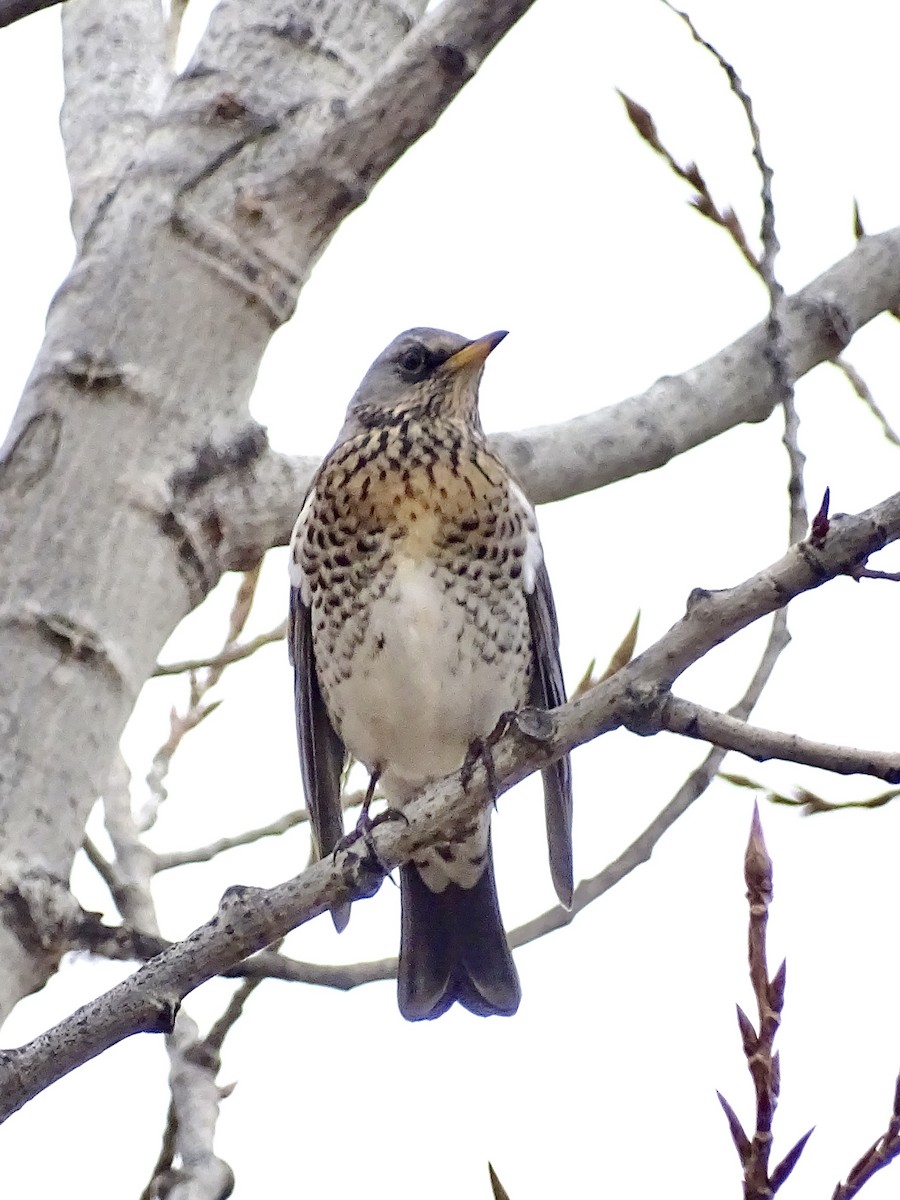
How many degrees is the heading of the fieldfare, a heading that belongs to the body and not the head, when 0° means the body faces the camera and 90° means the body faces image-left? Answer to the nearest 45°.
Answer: approximately 0°
